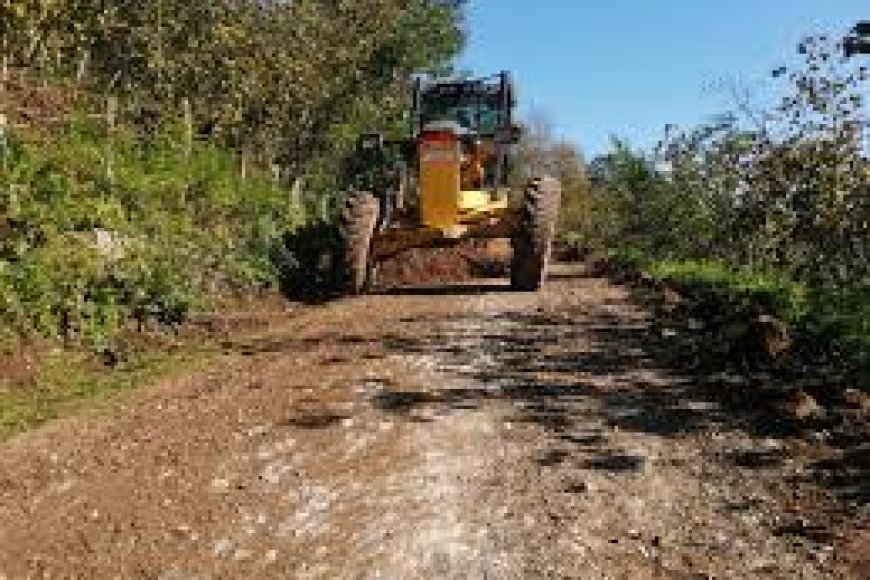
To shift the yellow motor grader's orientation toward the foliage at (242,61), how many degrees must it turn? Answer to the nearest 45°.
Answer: approximately 135° to its right

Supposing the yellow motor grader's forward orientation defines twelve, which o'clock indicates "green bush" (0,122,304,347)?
The green bush is roughly at 2 o'clock from the yellow motor grader.

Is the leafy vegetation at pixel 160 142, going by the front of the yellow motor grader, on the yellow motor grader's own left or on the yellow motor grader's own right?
on the yellow motor grader's own right

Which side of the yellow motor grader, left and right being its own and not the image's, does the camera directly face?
front
